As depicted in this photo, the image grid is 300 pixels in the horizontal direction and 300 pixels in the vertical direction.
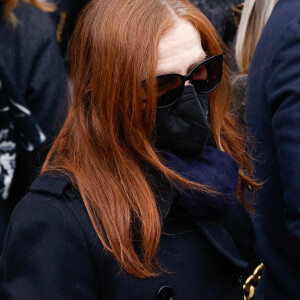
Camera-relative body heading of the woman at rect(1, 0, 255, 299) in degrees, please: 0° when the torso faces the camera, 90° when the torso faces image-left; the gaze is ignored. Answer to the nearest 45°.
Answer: approximately 315°

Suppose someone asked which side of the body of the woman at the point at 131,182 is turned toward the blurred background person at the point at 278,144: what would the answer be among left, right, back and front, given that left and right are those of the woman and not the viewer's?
left

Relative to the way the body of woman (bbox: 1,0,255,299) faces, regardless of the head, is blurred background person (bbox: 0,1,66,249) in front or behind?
behind

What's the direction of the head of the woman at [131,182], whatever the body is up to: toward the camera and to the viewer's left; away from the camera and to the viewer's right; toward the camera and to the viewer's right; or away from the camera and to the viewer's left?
toward the camera and to the viewer's right
